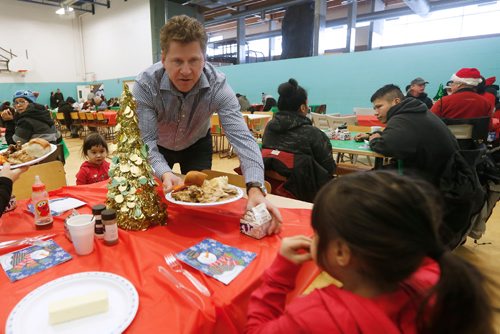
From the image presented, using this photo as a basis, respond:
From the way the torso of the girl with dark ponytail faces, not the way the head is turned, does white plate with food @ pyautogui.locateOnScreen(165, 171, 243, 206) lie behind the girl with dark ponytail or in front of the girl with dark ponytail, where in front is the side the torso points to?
in front

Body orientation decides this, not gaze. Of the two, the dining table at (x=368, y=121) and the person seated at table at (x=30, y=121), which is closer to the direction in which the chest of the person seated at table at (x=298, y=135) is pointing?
the dining table

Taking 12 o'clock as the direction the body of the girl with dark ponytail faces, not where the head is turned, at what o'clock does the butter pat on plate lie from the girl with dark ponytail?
The butter pat on plate is roughly at 10 o'clock from the girl with dark ponytail.

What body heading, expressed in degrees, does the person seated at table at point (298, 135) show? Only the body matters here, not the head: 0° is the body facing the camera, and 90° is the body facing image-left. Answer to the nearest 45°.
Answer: approximately 225°

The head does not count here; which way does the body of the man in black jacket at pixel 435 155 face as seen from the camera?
to the viewer's left

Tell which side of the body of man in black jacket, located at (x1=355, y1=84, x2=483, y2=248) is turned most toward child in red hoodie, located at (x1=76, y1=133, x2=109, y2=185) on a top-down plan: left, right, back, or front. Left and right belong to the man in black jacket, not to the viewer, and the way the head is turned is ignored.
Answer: front

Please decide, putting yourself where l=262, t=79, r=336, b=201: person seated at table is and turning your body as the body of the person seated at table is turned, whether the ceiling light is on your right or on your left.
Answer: on your left

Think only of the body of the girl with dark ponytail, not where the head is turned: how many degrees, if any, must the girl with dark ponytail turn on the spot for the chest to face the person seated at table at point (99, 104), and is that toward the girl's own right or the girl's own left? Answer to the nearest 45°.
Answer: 0° — they already face them

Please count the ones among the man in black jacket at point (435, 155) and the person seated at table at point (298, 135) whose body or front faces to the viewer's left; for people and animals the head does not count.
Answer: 1

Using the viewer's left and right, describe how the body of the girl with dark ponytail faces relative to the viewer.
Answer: facing away from the viewer and to the left of the viewer

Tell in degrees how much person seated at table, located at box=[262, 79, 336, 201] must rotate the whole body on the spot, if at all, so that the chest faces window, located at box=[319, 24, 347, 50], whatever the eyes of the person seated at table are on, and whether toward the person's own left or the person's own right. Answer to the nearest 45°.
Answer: approximately 45° to the person's own left

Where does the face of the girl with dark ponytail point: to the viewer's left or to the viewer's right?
to the viewer's left
